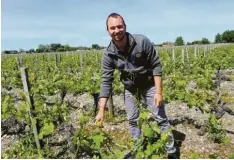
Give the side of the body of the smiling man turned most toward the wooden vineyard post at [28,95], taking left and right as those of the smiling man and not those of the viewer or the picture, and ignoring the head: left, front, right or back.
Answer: right

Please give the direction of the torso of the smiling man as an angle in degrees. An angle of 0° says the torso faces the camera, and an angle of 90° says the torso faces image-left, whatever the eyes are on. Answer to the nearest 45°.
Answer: approximately 0°
